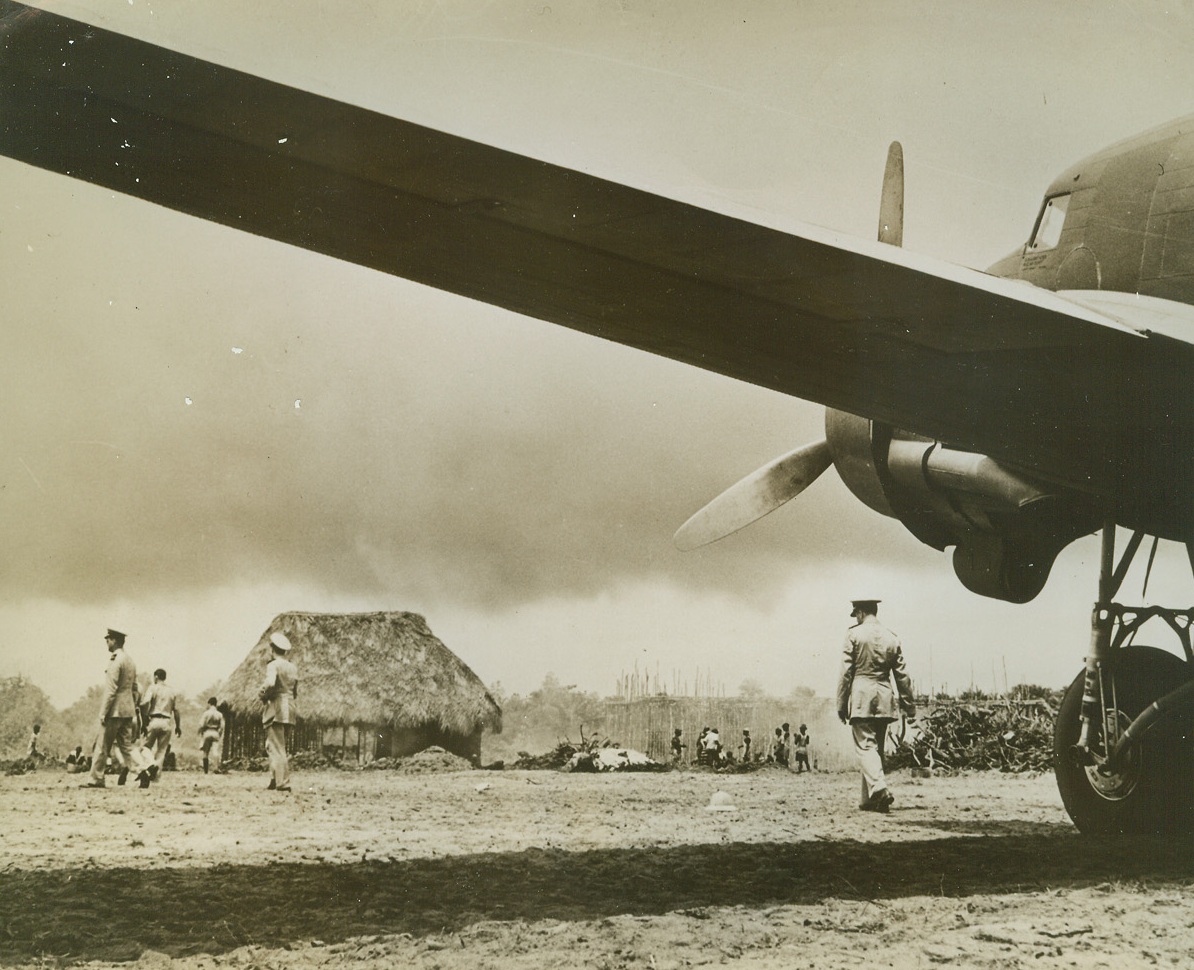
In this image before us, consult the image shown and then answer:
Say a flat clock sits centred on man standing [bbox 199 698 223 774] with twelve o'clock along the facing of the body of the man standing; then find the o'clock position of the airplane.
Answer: The airplane is roughly at 5 o'clock from the man standing.

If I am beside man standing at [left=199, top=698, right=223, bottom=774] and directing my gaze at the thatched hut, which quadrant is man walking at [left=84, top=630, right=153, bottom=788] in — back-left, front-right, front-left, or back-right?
back-right

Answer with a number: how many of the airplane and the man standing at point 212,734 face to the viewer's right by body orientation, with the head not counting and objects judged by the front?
0

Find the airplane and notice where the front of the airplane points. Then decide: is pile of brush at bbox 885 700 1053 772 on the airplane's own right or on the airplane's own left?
on the airplane's own right

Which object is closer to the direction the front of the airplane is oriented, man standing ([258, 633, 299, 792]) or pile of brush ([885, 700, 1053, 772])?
the man standing

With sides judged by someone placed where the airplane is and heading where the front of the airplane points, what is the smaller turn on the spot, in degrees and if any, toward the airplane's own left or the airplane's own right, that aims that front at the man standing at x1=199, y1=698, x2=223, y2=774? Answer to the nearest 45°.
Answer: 0° — it already faces them

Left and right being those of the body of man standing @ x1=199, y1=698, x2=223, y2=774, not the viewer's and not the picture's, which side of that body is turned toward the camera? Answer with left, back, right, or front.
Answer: back

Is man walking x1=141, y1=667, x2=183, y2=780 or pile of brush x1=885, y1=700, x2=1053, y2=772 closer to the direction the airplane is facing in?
the man walking

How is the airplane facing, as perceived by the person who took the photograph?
facing away from the viewer and to the left of the viewer
